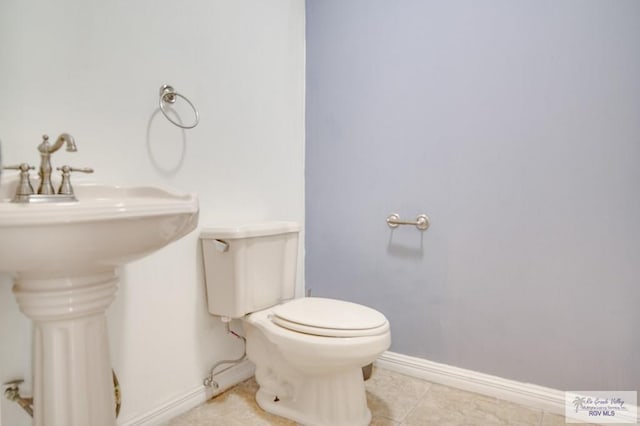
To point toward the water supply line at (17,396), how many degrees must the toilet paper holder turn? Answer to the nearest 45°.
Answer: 0° — it already faces it

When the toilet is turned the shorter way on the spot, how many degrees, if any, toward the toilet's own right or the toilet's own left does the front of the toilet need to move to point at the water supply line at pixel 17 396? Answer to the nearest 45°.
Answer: approximately 90° to the toilet's own right

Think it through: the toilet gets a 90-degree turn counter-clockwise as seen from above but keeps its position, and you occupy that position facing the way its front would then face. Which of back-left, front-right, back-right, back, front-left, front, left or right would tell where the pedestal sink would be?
back

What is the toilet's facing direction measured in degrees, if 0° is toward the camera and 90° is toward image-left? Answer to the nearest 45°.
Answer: approximately 315°

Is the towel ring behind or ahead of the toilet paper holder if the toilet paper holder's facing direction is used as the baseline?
ahead

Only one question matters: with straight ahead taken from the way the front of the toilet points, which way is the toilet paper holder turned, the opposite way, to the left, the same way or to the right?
to the right

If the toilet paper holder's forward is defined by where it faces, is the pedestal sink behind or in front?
in front

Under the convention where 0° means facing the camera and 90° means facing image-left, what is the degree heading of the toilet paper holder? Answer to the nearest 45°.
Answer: approximately 45°

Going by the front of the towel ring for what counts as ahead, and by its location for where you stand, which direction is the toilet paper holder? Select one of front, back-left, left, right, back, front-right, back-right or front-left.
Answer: front-left
